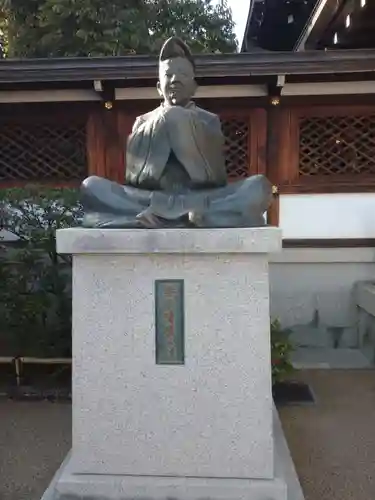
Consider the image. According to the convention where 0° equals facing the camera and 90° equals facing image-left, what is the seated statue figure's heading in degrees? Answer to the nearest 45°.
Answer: approximately 0°

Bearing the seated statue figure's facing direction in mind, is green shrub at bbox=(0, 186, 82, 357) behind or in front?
behind

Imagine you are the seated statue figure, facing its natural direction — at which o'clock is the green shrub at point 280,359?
The green shrub is roughly at 7 o'clock from the seated statue figure.
